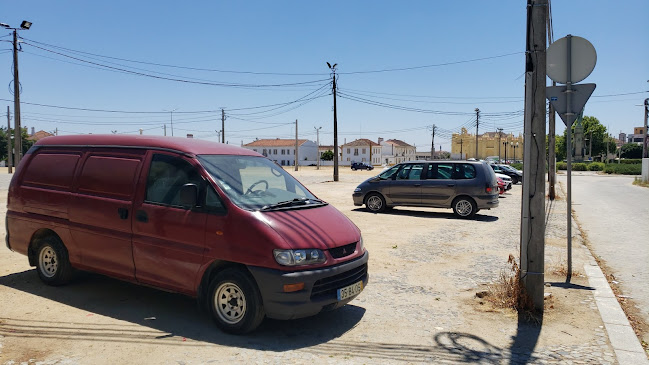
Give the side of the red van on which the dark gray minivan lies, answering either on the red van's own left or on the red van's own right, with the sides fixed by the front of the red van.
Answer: on the red van's own left

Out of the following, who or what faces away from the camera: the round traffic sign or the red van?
the round traffic sign

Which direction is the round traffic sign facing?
away from the camera

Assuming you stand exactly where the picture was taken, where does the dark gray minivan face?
facing to the left of the viewer

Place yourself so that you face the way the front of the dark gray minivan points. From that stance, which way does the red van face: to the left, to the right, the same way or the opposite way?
the opposite way

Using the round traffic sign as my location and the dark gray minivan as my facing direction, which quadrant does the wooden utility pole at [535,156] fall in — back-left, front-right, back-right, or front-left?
back-left

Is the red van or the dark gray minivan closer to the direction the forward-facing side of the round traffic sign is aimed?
the dark gray minivan

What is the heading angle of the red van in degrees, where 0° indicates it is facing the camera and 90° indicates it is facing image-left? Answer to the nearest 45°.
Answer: approximately 315°

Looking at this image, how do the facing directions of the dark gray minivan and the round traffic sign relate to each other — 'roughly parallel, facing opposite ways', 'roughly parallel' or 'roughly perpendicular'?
roughly perpendicular

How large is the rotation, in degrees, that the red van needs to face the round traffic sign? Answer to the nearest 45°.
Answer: approximately 45° to its left

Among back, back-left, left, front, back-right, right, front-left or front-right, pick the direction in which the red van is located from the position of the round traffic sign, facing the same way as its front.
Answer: back-left

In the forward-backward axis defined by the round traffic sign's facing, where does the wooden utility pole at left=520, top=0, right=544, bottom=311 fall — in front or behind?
behind

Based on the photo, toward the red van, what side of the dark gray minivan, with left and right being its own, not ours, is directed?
left
